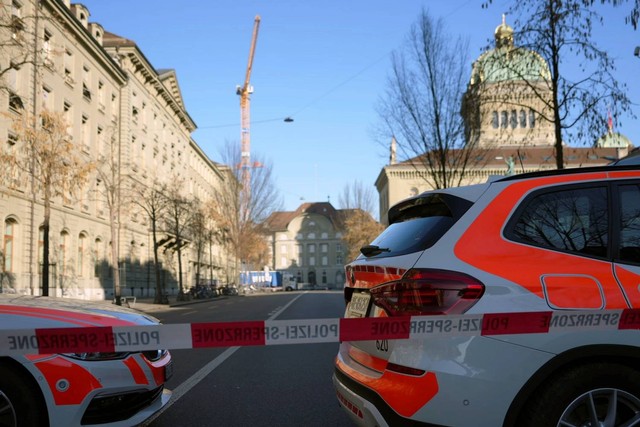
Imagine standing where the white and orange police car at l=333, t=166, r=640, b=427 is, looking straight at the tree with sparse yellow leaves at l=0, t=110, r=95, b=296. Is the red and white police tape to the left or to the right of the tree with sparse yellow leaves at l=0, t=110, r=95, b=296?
left

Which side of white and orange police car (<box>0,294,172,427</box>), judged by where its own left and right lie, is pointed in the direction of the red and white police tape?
front

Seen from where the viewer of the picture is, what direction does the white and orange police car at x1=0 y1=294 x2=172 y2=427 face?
facing the viewer and to the right of the viewer

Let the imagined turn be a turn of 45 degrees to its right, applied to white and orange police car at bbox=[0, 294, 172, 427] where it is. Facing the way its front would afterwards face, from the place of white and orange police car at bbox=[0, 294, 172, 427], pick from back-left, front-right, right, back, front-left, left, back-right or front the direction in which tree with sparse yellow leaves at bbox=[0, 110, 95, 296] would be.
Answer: back

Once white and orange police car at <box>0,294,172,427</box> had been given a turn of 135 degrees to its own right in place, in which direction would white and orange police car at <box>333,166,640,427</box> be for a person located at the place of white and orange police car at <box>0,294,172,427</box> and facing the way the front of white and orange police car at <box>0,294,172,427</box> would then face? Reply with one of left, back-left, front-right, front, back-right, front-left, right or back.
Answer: back-left
